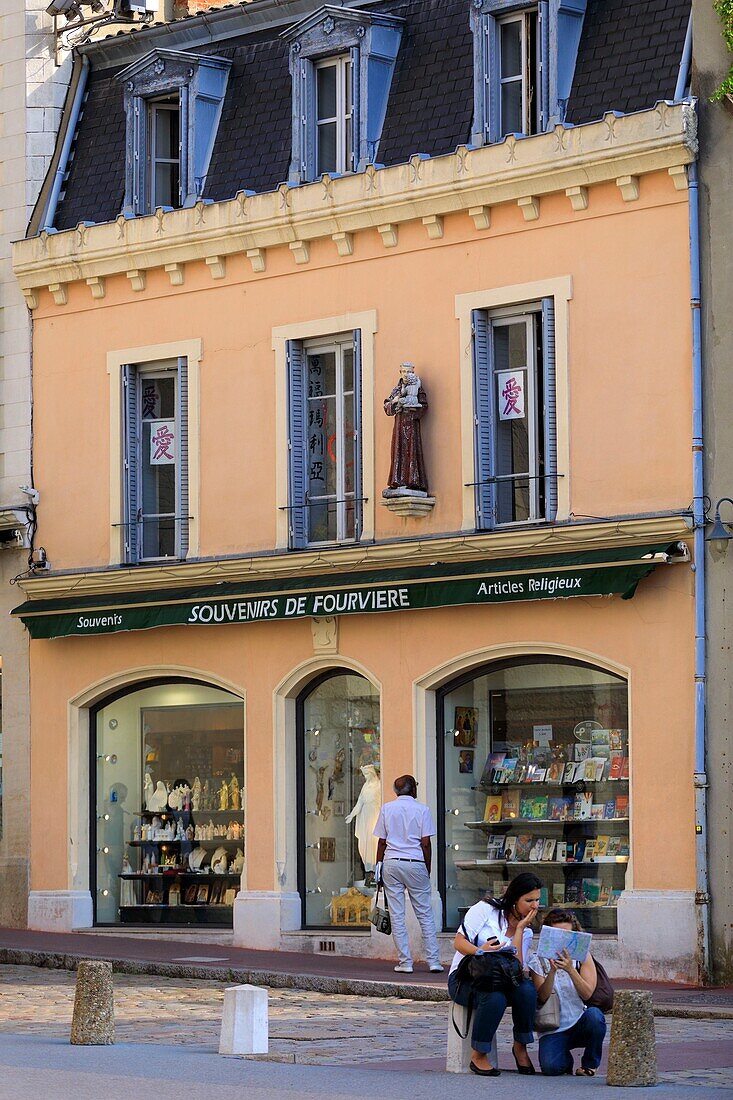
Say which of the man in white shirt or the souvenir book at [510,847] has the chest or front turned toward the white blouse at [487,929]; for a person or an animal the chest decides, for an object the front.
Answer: the souvenir book

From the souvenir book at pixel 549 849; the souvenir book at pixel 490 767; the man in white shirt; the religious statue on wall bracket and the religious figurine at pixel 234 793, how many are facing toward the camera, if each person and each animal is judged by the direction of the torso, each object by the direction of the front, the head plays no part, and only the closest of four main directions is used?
4

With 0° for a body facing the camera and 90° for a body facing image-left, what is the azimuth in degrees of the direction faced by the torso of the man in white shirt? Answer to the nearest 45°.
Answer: approximately 180°

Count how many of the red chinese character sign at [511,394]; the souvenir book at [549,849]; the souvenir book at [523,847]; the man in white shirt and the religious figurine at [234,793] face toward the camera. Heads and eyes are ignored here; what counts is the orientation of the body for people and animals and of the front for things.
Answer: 4

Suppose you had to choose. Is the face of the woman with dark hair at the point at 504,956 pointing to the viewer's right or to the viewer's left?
to the viewer's right

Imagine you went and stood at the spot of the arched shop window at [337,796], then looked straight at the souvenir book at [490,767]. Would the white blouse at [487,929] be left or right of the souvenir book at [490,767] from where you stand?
right

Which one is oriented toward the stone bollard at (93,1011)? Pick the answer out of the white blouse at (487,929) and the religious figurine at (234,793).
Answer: the religious figurine
